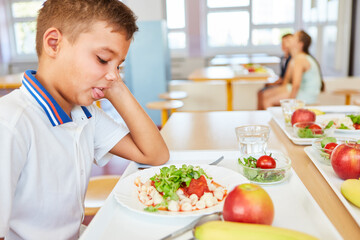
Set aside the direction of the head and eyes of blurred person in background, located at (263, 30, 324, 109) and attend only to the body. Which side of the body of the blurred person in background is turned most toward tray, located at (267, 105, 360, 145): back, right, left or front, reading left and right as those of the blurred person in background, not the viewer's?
left

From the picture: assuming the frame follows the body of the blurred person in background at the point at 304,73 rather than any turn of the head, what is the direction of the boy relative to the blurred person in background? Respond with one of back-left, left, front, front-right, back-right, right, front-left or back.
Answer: left

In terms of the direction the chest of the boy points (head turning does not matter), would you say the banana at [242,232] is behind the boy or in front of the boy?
in front

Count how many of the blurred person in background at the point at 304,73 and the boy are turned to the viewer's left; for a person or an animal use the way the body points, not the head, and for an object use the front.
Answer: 1

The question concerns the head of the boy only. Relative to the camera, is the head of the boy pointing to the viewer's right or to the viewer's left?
to the viewer's right

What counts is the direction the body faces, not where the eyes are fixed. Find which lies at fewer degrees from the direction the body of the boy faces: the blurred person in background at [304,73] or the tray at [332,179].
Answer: the tray

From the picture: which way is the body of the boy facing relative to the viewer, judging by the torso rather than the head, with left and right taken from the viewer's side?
facing the viewer and to the right of the viewer

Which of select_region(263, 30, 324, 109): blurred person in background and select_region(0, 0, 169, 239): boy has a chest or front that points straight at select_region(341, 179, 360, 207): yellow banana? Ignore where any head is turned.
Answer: the boy

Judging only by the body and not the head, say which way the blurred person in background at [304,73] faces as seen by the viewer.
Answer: to the viewer's left

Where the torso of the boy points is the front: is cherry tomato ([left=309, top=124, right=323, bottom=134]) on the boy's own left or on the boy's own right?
on the boy's own left

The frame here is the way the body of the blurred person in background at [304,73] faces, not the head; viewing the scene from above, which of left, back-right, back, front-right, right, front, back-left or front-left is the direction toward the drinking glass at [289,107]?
left

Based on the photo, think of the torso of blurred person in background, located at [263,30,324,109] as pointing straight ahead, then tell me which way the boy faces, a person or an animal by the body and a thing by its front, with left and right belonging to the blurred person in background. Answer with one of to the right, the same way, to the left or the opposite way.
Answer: the opposite way

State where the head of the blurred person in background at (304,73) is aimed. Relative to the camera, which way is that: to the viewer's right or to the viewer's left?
to the viewer's left

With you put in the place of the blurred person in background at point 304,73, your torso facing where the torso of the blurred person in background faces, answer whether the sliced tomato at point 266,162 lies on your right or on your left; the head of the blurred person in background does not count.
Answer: on your left
